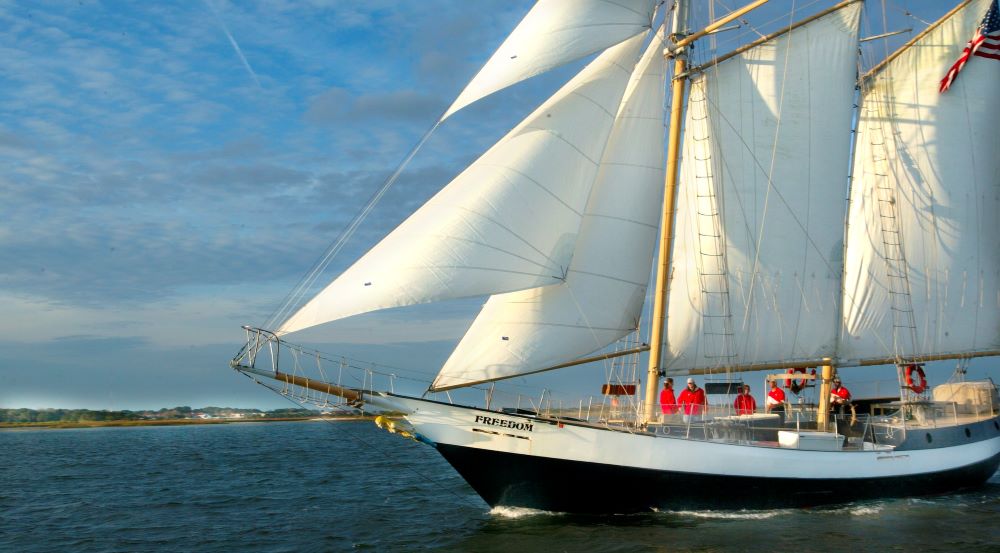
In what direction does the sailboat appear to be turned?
to the viewer's left
